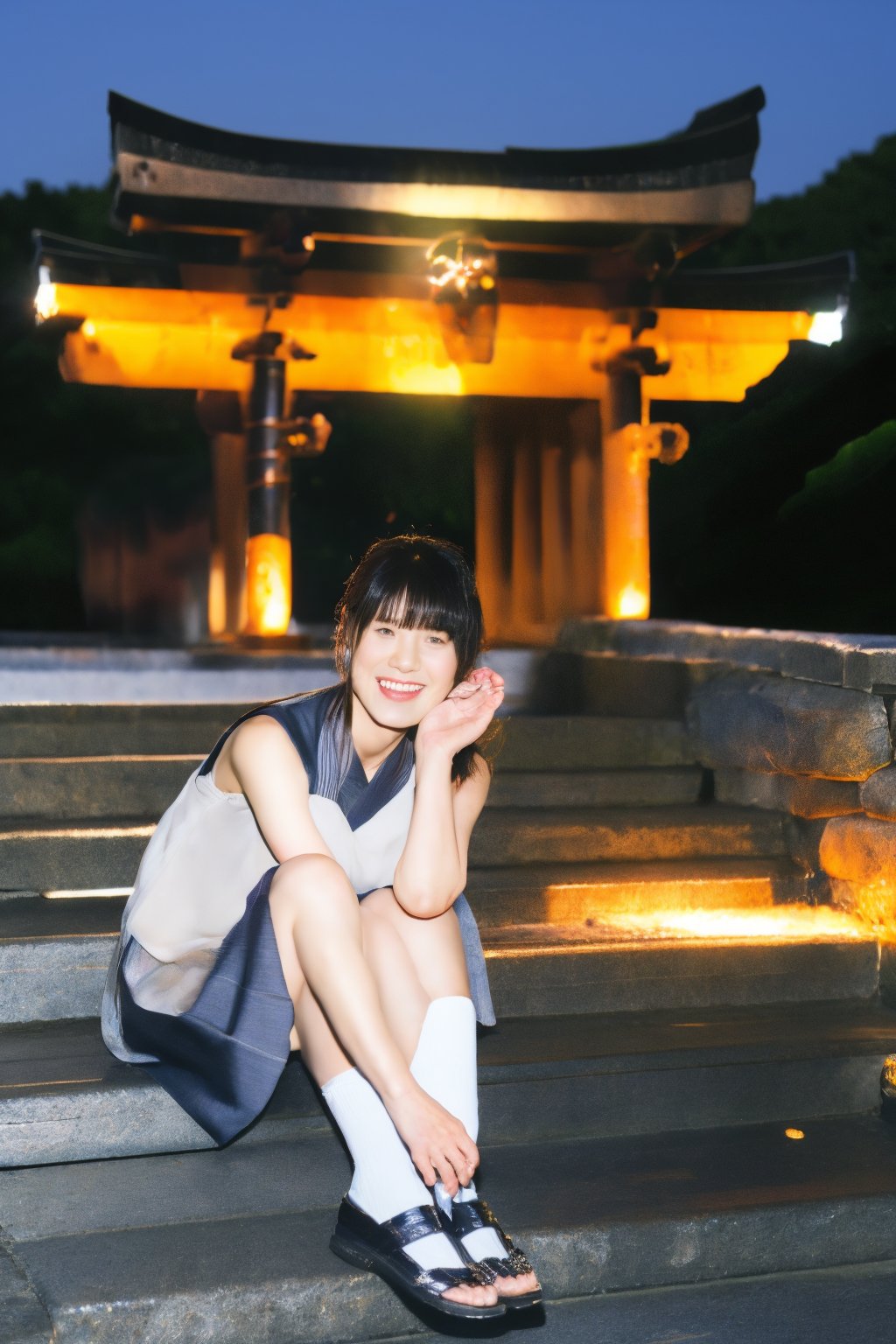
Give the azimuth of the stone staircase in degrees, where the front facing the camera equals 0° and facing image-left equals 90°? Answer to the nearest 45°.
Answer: approximately 0°

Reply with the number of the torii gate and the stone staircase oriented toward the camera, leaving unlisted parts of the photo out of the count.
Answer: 2

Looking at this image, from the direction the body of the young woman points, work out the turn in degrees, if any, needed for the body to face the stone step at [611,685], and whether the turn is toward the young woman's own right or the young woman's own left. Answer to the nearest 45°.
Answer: approximately 135° to the young woman's own left

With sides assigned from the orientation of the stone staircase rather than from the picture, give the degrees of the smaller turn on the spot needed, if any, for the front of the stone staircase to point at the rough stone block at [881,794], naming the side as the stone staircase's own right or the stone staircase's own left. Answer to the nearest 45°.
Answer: approximately 135° to the stone staircase's own left

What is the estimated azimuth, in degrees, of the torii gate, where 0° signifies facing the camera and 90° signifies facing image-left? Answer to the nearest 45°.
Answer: approximately 0°

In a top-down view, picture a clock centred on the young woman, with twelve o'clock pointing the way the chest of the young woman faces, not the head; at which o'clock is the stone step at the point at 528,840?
The stone step is roughly at 8 o'clock from the young woman.

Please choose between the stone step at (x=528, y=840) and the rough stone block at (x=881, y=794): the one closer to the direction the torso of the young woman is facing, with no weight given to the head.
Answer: the rough stone block

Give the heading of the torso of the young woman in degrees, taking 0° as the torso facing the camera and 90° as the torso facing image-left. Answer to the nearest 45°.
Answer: approximately 315°
